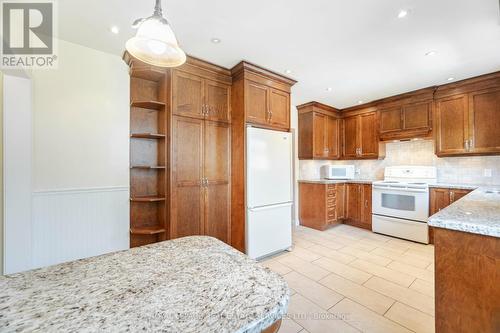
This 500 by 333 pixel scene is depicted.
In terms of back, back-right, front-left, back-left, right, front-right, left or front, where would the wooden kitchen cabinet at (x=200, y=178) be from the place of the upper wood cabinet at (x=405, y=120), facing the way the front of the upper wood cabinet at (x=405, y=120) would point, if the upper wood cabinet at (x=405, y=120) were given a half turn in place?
back

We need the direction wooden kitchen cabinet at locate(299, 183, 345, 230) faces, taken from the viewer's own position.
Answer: facing the viewer and to the right of the viewer

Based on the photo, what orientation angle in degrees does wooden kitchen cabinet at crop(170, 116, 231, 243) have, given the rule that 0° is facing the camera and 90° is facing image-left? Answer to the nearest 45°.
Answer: approximately 0°

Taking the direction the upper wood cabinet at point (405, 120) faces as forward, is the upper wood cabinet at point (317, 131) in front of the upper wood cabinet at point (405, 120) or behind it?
in front

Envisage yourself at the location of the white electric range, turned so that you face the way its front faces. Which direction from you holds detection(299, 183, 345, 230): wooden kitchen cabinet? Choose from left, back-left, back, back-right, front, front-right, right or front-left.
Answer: front-right

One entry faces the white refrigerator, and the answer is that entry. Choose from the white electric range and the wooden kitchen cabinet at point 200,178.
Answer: the white electric range

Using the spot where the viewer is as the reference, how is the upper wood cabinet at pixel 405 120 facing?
facing the viewer and to the left of the viewer

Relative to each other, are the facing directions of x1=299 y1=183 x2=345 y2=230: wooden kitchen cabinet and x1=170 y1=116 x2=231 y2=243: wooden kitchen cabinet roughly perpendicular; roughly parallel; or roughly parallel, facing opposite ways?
roughly parallel

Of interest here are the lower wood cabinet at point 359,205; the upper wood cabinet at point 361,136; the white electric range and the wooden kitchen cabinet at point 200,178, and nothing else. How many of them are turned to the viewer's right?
0

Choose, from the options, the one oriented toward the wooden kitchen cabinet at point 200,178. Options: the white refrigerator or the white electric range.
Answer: the white electric range

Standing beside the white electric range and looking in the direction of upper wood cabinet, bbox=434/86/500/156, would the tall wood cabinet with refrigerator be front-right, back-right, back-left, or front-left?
back-right

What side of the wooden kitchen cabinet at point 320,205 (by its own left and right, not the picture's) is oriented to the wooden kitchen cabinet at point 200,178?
right

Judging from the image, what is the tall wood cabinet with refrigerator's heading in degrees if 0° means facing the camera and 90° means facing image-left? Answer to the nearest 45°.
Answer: approximately 315°

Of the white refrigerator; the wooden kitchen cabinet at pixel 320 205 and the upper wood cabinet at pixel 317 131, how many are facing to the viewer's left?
0
